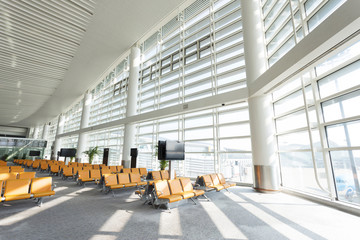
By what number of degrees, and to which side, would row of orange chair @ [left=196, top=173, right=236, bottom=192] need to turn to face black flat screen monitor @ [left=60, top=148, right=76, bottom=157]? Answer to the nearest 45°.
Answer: approximately 180°

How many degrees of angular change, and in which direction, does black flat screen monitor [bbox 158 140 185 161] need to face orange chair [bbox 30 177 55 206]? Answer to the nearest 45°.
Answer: approximately 90° to its right

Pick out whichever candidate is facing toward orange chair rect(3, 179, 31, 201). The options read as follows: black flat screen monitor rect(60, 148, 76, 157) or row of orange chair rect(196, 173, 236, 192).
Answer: the black flat screen monitor

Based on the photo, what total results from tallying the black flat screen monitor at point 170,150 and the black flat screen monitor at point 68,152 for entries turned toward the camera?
2

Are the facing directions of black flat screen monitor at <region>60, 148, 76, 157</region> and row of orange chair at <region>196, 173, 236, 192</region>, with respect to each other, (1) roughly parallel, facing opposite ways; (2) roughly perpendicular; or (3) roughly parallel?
roughly parallel

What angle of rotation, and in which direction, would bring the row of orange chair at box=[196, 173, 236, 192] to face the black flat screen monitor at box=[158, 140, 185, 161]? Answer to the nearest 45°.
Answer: approximately 90° to its right

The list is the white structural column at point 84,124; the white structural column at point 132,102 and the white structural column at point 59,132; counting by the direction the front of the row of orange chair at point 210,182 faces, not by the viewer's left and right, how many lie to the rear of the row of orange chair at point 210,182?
3

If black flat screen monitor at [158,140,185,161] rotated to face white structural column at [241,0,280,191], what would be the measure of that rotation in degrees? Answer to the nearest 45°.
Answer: approximately 90° to its left

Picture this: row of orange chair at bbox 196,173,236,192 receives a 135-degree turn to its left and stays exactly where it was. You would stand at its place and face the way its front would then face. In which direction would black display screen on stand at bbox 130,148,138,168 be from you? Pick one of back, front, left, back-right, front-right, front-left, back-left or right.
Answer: front-left

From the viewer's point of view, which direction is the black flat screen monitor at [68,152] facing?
toward the camera

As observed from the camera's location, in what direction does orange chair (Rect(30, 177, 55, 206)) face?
facing the viewer and to the right of the viewer
